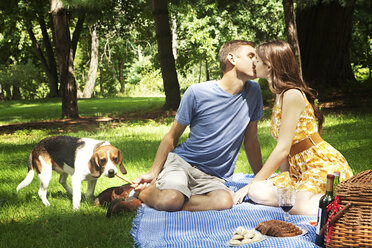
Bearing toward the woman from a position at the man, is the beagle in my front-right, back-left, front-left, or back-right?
back-right

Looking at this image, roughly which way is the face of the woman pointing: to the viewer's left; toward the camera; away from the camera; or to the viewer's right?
to the viewer's left

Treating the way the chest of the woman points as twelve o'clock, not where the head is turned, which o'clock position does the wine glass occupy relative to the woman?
The wine glass is roughly at 9 o'clock from the woman.

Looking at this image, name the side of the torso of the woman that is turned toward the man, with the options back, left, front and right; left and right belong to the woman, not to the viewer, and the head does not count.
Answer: front

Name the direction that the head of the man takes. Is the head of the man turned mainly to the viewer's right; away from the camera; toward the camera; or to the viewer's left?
to the viewer's right

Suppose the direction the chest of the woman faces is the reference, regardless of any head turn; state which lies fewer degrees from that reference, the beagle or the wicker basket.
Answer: the beagle

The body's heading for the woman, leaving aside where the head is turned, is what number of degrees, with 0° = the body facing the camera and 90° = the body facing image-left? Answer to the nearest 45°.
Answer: approximately 90°

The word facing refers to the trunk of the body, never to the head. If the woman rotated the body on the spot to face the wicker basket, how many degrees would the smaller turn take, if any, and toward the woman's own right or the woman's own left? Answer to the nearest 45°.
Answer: approximately 90° to the woman's own left

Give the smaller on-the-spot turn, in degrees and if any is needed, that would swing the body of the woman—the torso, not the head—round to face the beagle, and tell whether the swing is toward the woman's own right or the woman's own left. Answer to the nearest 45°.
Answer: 0° — they already face it

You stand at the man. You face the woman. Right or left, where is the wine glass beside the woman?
right
